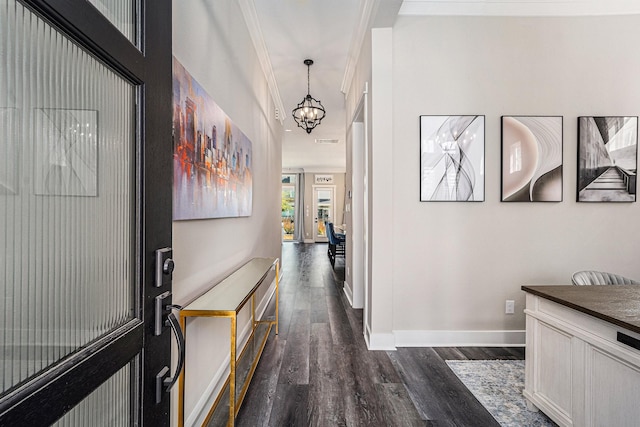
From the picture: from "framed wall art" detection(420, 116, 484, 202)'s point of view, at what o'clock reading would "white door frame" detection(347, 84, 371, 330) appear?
The white door frame is roughly at 4 o'clock from the framed wall art.

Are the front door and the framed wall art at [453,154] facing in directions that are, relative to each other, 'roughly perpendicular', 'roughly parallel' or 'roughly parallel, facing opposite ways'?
roughly perpendicular

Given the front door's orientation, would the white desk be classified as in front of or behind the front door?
in front

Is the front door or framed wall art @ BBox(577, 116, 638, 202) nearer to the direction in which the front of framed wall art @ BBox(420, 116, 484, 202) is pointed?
the front door

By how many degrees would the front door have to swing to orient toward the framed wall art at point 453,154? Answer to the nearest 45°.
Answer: approximately 45° to its left

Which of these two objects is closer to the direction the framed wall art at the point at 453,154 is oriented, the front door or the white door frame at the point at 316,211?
the front door

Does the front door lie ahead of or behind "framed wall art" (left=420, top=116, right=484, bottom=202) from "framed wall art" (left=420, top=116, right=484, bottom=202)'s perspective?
ahead

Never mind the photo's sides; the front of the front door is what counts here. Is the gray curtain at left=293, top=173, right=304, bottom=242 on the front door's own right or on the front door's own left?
on the front door's own left

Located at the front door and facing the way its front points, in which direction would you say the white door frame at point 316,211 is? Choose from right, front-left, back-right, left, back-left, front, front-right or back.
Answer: left

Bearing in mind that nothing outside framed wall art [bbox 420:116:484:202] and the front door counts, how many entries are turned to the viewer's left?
0

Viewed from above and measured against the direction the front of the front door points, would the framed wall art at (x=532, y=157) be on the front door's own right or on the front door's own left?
on the front door's own left

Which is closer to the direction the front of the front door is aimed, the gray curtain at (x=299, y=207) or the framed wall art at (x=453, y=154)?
the framed wall art

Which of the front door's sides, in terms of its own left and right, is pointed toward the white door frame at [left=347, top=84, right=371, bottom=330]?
left
